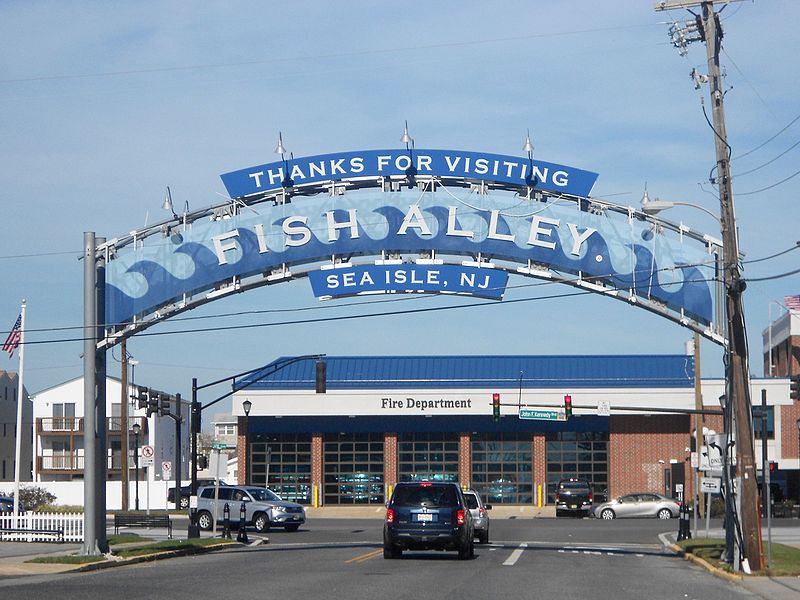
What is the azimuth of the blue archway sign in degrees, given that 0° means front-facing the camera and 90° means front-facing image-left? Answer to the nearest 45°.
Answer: approximately 0°

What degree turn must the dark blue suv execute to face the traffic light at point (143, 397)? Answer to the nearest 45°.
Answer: approximately 45° to its left

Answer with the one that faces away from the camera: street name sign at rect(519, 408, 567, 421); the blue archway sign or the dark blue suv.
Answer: the dark blue suv

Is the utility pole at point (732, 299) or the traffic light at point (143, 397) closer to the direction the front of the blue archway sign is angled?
the utility pole

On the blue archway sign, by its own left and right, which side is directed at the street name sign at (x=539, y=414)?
back

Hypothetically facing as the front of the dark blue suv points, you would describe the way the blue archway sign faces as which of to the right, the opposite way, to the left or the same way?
the opposite way

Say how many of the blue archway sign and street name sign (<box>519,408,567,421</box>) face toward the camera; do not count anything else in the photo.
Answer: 2

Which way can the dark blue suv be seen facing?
away from the camera

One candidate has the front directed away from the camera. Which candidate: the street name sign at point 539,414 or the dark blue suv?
the dark blue suv

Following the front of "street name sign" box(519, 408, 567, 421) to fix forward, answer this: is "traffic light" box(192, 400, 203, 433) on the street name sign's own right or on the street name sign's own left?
on the street name sign's own right

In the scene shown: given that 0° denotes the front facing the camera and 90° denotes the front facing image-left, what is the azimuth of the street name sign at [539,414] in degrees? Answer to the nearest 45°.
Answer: approximately 0°
